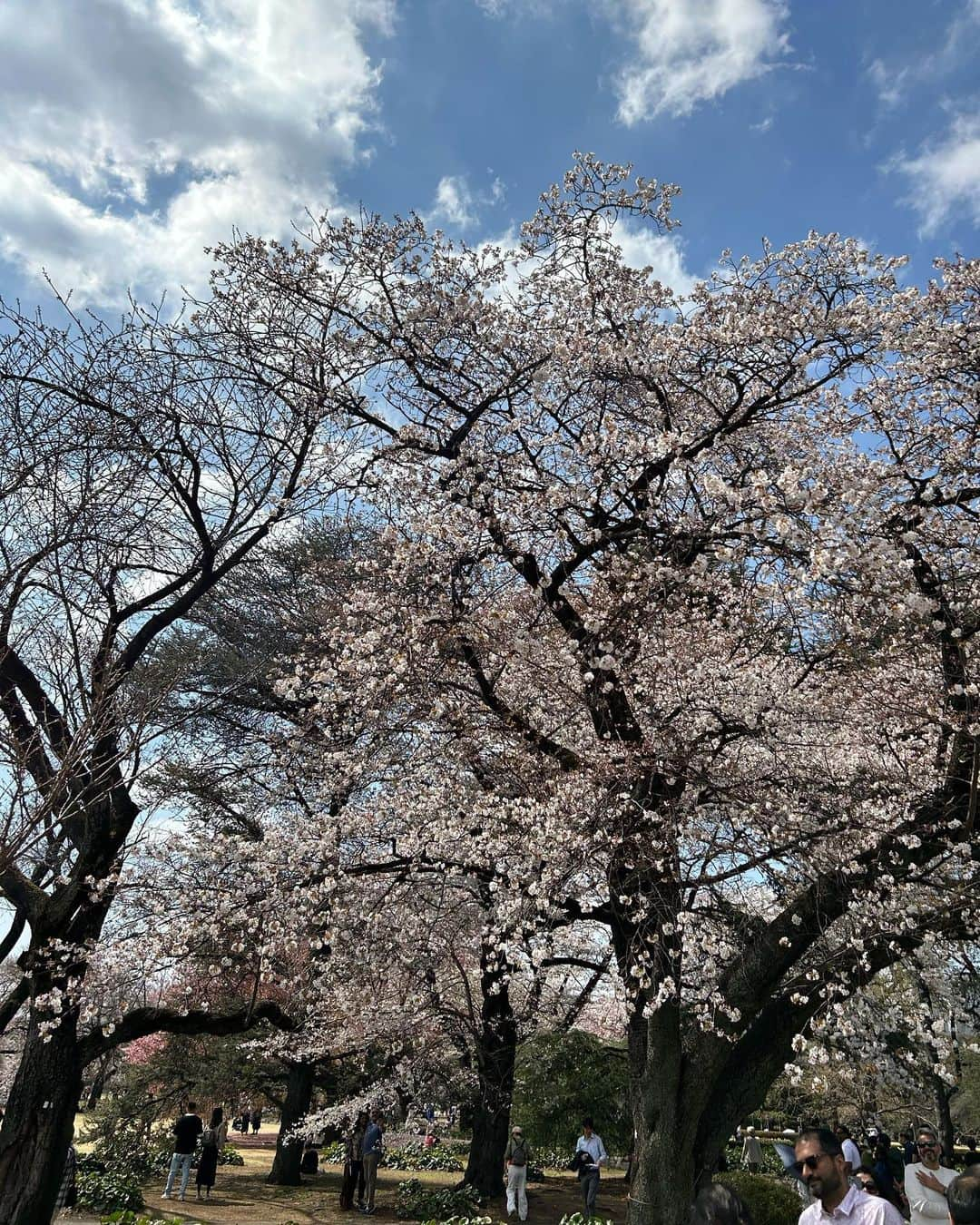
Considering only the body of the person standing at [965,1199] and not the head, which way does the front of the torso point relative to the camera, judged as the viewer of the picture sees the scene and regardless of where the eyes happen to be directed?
away from the camera

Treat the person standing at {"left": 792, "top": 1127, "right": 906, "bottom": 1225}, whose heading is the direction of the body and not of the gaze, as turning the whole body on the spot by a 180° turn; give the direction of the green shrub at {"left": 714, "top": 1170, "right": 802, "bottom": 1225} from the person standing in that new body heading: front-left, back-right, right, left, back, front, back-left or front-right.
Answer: front-left

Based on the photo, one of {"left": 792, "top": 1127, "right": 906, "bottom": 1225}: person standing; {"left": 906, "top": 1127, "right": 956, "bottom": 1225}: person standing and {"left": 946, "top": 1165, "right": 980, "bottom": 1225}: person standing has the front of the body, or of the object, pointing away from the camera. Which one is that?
{"left": 946, "top": 1165, "right": 980, "bottom": 1225}: person standing

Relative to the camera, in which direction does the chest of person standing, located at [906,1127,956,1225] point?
toward the camera

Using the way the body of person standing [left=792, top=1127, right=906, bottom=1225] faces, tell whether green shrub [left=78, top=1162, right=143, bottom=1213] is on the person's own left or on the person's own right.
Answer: on the person's own right

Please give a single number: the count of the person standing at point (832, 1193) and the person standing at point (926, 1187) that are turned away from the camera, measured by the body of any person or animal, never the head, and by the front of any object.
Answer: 0

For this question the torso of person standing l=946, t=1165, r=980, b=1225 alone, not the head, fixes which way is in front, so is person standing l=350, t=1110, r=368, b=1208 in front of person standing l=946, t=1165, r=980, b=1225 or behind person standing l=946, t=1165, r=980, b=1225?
in front

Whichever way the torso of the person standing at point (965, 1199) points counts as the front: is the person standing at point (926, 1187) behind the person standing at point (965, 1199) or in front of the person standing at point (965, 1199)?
in front

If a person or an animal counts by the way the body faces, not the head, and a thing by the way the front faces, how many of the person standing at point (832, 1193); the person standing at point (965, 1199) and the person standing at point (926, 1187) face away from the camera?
1

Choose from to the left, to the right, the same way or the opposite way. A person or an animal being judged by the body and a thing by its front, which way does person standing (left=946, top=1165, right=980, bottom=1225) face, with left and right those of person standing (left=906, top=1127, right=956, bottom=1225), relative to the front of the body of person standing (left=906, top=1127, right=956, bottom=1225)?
the opposite way

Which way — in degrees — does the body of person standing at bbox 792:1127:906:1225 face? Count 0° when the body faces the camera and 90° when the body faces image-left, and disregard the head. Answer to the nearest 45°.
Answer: approximately 45°

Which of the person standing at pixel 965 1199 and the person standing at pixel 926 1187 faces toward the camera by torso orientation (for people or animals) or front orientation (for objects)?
the person standing at pixel 926 1187

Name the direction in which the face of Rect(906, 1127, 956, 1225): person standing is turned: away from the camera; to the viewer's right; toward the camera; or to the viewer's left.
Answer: toward the camera
